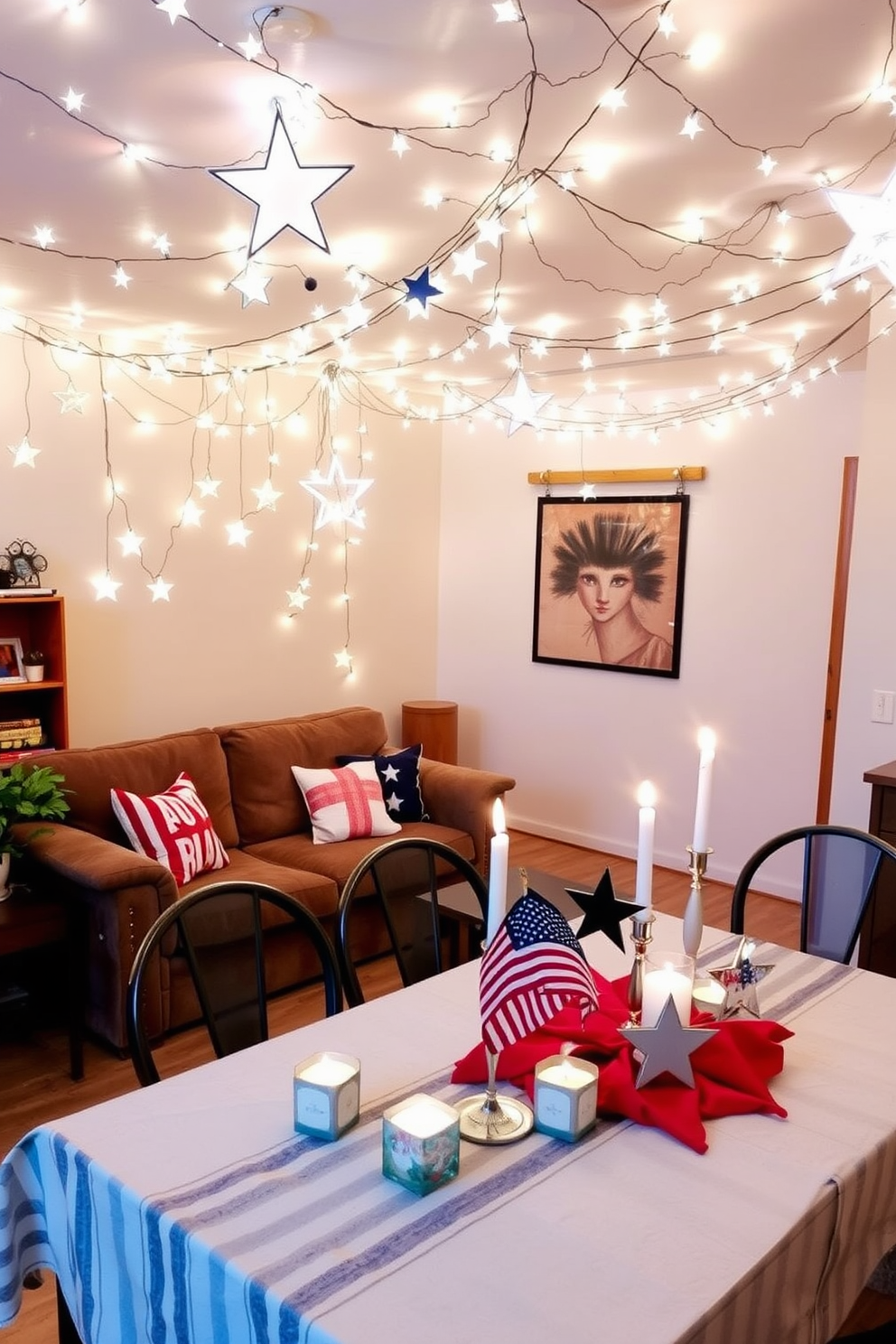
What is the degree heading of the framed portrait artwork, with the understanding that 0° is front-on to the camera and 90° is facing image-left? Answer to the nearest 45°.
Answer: approximately 45°

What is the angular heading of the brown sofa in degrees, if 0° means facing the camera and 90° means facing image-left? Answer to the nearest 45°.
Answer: approximately 315°

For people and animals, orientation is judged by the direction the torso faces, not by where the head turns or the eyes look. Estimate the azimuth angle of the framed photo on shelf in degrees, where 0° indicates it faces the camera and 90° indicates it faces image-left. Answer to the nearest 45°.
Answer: approximately 315°

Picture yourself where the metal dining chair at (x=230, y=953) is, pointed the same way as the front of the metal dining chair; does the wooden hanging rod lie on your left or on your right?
on your left
